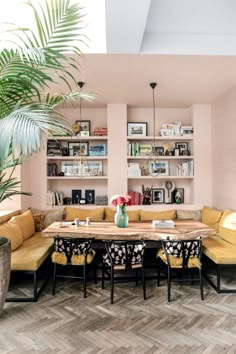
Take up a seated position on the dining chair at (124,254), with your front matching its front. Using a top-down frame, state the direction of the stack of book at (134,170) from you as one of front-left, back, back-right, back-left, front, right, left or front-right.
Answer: front

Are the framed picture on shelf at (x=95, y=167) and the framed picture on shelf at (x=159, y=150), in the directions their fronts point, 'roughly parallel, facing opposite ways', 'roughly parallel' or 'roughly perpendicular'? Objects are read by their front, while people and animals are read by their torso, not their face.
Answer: roughly parallel

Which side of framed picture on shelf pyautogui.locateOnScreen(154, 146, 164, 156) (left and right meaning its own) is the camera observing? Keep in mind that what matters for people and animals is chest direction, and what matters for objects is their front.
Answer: front

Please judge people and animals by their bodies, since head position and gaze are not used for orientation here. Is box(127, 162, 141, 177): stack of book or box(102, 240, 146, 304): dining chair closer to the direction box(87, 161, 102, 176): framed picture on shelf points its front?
the dining chair

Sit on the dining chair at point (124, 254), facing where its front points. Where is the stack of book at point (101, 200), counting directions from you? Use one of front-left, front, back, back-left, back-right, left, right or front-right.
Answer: front

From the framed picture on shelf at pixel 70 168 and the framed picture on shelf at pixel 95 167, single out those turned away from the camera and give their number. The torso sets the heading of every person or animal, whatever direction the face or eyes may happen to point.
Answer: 0

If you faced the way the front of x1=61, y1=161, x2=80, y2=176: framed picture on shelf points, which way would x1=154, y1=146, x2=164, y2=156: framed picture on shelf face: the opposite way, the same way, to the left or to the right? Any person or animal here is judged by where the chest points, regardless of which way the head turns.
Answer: the same way

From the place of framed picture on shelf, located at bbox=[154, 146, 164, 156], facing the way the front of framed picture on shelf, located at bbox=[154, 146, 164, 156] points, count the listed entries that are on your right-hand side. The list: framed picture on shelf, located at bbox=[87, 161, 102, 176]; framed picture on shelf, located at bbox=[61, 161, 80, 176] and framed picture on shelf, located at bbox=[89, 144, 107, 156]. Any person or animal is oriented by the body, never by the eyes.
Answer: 3

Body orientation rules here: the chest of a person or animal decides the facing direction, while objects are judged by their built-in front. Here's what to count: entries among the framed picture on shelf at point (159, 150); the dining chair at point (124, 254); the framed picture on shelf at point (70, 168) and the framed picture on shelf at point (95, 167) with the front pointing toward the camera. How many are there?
3

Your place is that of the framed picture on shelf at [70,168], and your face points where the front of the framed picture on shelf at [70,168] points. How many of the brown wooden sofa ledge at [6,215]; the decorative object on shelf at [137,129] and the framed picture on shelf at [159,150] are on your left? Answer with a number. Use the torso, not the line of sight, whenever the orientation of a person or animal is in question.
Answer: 2

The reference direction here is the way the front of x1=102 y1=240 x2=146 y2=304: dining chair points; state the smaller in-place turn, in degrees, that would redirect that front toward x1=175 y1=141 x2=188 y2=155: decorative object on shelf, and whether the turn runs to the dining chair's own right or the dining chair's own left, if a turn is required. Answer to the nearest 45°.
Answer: approximately 45° to the dining chair's own right

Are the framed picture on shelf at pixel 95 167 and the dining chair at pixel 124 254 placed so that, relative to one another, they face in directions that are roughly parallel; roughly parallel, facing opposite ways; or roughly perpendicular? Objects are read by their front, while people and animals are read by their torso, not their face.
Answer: roughly parallel, facing opposite ways

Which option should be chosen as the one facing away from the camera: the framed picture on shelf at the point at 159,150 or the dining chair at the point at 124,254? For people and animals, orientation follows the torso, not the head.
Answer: the dining chair

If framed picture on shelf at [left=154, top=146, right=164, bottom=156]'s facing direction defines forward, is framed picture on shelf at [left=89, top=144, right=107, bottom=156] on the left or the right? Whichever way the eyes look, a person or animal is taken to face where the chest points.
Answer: on its right

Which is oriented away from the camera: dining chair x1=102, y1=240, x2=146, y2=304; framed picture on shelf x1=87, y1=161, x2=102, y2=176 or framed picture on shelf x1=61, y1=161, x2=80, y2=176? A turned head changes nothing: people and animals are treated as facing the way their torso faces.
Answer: the dining chair

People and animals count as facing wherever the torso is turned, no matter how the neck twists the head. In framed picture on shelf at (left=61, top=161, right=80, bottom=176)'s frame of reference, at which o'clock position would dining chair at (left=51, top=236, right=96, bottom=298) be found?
The dining chair is roughly at 12 o'clock from the framed picture on shelf.

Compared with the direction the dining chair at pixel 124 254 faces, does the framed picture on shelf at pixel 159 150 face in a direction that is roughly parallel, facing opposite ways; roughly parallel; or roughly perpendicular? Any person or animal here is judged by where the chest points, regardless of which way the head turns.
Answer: roughly parallel, facing opposite ways

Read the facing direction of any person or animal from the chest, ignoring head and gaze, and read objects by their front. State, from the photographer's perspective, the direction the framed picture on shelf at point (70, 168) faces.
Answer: facing the viewer

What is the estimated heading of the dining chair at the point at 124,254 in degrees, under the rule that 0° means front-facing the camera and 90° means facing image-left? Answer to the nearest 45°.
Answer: approximately 180°
